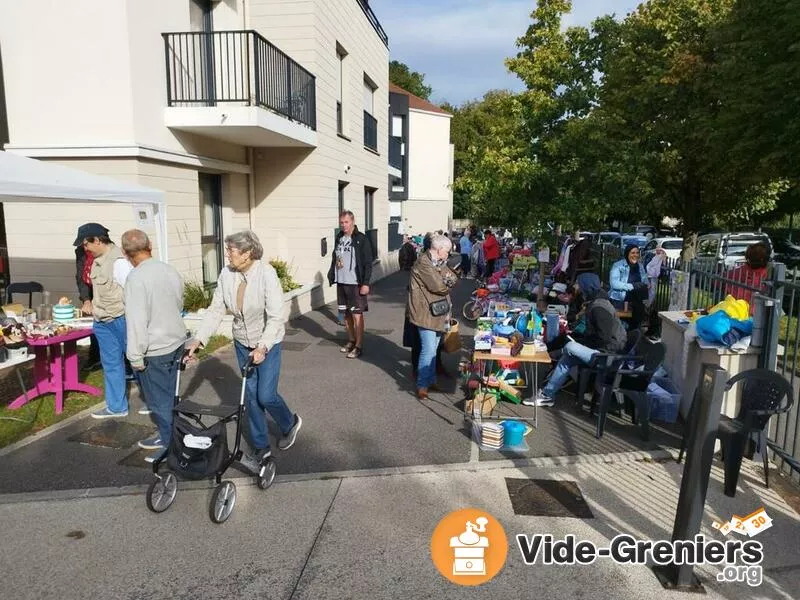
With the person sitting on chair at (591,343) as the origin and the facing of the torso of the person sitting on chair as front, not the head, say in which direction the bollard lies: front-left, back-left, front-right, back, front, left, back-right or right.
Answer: left

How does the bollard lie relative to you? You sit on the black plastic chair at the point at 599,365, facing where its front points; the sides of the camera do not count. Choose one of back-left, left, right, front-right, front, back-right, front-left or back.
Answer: left

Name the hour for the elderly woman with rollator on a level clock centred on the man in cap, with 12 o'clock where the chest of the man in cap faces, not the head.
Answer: The elderly woman with rollator is roughly at 8 o'clock from the man in cap.

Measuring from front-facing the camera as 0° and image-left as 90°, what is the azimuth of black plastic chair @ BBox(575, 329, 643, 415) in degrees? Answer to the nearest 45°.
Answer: approximately 90°

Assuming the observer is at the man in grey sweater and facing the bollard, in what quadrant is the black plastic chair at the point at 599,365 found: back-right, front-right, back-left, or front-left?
front-left

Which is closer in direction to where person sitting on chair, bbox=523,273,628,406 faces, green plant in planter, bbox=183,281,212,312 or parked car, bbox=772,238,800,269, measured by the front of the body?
the green plant in planter

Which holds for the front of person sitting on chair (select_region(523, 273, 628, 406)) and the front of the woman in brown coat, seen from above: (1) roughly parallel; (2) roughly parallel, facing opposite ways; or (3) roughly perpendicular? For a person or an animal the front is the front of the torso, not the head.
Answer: roughly parallel, facing opposite ways

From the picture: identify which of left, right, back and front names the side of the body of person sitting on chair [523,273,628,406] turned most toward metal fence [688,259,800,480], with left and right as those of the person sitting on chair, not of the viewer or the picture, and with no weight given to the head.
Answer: back

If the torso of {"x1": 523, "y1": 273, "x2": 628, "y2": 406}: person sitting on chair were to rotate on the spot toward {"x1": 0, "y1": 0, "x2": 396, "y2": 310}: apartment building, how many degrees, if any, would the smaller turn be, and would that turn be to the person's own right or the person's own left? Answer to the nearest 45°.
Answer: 0° — they already face it

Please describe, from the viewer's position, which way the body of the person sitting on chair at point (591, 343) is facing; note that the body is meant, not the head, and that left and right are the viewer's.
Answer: facing to the left of the viewer

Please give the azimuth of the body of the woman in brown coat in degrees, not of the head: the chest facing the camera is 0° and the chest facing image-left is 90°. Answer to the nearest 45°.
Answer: approximately 270°

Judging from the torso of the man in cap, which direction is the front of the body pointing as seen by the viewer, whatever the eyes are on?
to the viewer's left

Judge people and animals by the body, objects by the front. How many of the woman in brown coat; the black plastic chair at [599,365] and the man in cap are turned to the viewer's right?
1

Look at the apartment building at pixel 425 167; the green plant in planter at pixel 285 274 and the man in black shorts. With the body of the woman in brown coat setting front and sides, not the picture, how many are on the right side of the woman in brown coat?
0

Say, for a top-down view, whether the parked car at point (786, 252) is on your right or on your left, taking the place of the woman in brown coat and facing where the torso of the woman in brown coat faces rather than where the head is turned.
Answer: on your left

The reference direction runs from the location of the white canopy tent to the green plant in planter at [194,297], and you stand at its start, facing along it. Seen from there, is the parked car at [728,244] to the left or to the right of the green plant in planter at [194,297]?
right

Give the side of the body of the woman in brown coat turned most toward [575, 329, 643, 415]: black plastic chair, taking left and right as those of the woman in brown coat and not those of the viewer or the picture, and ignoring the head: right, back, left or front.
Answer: front

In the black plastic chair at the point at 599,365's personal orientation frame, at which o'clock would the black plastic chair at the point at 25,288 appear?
the black plastic chair at the point at 25,288 is roughly at 12 o'clock from the black plastic chair at the point at 599,365.

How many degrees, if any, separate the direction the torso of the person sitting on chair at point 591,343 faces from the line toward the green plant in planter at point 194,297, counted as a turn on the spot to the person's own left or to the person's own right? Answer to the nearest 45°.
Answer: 0° — they already face it
